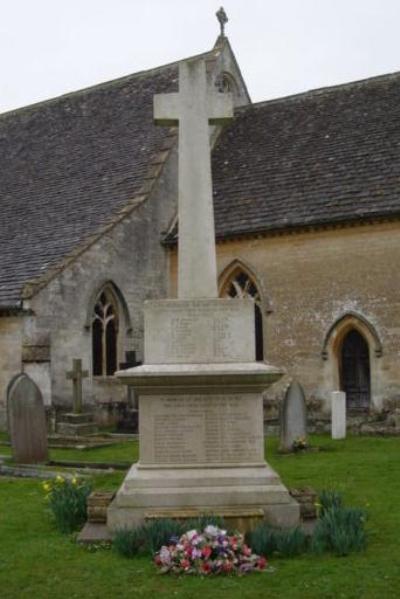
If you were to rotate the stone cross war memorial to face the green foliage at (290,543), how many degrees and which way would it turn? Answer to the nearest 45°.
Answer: approximately 45° to its left

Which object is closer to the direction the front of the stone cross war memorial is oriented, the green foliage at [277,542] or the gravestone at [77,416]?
the green foliage

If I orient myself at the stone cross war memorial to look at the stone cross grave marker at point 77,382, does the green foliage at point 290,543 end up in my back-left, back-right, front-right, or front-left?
back-right

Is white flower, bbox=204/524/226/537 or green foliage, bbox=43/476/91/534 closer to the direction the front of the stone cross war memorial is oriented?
the white flower

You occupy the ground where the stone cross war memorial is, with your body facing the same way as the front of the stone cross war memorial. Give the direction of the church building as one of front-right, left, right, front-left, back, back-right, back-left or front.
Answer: back

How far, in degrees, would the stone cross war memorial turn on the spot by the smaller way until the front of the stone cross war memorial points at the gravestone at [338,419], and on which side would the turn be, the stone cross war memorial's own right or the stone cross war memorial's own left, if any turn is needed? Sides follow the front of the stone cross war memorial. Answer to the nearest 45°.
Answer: approximately 180°

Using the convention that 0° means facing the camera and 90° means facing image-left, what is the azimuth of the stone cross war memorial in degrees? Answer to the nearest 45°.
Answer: approximately 0°

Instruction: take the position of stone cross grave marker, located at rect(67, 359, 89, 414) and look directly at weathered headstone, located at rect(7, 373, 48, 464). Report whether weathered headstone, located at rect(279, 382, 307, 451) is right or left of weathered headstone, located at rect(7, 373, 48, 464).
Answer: left
